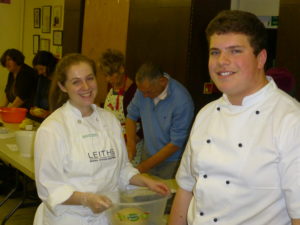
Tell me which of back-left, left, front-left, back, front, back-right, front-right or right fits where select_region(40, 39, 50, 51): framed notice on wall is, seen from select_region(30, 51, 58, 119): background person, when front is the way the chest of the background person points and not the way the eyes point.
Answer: back-right

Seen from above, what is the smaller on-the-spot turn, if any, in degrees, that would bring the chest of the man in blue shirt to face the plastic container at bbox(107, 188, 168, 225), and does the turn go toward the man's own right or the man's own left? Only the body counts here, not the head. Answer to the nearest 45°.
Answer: approximately 45° to the man's own left

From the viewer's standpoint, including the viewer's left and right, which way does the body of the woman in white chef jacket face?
facing the viewer and to the right of the viewer

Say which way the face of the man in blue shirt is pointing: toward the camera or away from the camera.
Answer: toward the camera

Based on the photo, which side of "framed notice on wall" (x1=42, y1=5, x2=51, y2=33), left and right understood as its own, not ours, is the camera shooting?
front

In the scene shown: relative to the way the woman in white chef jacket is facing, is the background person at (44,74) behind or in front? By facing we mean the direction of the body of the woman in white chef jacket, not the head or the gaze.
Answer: behind

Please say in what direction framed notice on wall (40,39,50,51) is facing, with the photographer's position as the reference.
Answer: facing the viewer

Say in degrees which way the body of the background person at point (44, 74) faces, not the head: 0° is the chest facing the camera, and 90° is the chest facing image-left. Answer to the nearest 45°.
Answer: approximately 45°

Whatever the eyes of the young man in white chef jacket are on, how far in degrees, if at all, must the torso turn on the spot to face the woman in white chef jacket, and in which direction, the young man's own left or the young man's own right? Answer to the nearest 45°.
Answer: approximately 90° to the young man's own right

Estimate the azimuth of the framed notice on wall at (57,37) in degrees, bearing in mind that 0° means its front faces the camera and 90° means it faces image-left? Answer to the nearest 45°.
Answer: approximately 0°

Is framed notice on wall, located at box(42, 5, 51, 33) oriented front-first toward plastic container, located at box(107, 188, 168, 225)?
yes

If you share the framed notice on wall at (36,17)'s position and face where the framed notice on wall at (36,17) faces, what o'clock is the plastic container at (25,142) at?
The plastic container is roughly at 12 o'clock from the framed notice on wall.
